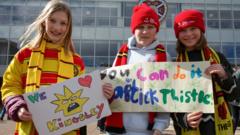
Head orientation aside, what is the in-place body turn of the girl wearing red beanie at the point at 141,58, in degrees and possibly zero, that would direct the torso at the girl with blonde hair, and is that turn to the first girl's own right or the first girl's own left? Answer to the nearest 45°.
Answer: approximately 90° to the first girl's own right

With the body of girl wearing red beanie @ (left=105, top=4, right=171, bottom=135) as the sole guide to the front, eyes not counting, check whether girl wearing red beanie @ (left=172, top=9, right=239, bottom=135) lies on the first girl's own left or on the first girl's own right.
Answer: on the first girl's own left

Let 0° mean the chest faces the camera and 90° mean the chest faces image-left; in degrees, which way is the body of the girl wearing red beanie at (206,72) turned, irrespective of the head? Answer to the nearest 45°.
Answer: approximately 0°

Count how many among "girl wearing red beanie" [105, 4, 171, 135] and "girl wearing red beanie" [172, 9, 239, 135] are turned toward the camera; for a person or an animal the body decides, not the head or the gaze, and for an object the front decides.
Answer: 2

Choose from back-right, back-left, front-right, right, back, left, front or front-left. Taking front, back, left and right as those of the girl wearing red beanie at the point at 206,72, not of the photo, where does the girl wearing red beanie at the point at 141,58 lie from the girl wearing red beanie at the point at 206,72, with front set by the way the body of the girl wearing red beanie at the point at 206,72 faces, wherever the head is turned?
right

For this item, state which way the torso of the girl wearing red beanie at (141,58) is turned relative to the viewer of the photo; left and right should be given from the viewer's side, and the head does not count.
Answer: facing the viewer
